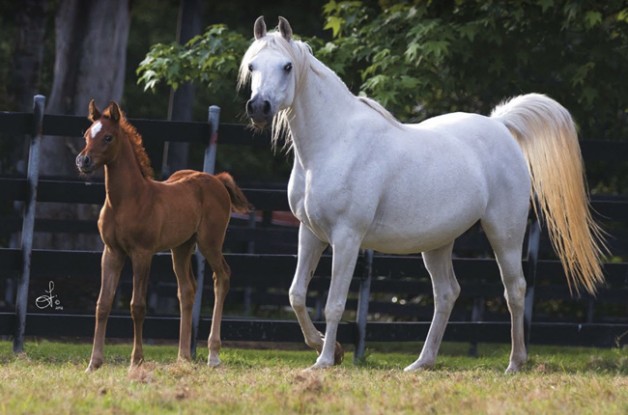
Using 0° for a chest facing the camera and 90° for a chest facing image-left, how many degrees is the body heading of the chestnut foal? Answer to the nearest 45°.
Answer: approximately 45°

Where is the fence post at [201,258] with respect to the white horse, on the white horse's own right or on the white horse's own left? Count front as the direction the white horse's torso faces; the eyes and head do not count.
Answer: on the white horse's own right

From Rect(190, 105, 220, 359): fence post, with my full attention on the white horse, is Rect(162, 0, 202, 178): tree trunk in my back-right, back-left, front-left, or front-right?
back-left

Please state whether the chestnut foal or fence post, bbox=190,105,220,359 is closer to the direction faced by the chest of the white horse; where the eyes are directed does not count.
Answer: the chestnut foal

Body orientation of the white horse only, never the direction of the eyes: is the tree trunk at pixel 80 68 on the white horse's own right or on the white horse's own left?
on the white horse's own right

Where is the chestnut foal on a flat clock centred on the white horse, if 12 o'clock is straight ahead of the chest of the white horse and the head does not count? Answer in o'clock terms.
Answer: The chestnut foal is roughly at 1 o'clock from the white horse.

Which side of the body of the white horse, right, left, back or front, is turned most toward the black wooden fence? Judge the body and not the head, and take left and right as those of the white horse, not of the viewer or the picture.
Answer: right
